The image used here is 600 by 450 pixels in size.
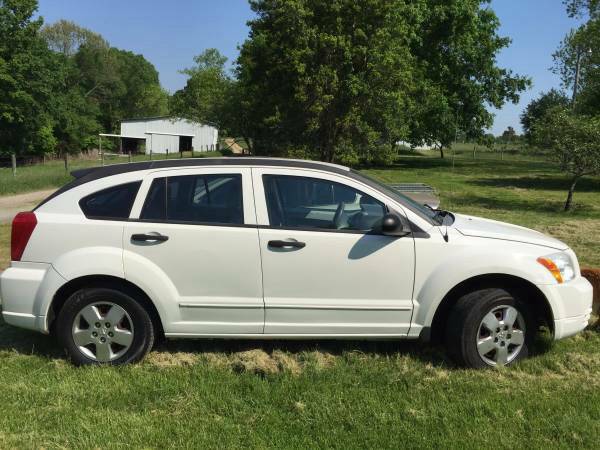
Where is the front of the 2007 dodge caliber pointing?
to the viewer's right

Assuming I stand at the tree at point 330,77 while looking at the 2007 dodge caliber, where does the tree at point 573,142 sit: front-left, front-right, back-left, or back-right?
front-left

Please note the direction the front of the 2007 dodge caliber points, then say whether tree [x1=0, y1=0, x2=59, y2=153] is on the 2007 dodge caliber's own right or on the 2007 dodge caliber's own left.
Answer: on the 2007 dodge caliber's own left

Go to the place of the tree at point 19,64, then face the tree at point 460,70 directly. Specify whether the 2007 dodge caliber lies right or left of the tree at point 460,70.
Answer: right

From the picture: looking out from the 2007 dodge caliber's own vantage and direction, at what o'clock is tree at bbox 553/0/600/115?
The tree is roughly at 10 o'clock from the 2007 dodge caliber.

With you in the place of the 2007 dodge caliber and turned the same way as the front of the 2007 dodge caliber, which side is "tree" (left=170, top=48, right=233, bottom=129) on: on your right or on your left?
on your left

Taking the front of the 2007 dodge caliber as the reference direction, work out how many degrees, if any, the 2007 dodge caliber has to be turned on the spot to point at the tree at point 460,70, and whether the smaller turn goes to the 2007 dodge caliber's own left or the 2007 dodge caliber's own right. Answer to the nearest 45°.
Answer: approximately 90° to the 2007 dodge caliber's own left

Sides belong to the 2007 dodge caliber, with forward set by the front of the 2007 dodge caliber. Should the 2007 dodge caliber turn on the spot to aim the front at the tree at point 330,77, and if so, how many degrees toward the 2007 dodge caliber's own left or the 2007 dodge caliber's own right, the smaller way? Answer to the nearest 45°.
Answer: approximately 90° to the 2007 dodge caliber's own left

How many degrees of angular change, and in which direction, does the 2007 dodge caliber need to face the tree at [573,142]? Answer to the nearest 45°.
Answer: approximately 45° to its left
